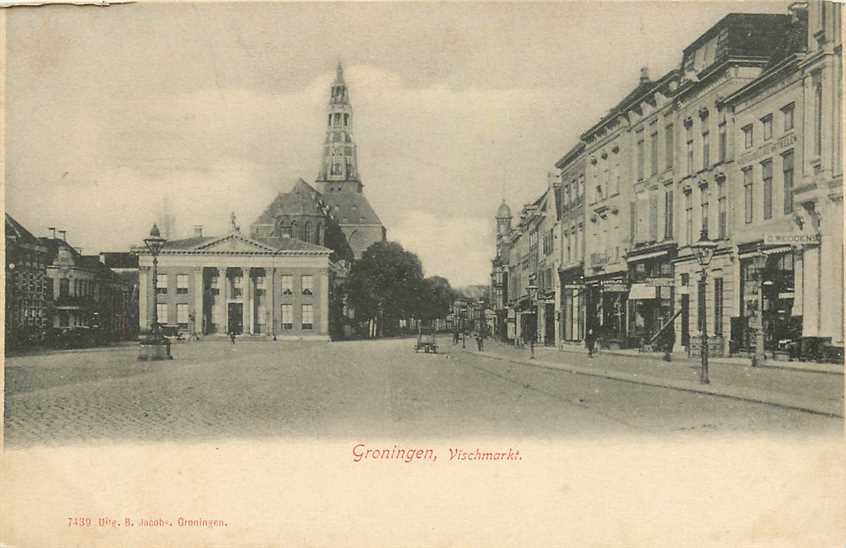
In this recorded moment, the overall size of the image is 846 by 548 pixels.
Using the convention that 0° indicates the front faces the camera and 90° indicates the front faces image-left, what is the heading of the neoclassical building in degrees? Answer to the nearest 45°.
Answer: approximately 0°

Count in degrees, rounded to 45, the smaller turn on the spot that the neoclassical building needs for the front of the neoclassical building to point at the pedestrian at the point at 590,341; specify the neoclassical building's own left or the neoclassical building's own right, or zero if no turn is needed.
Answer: approximately 45° to the neoclassical building's own left
